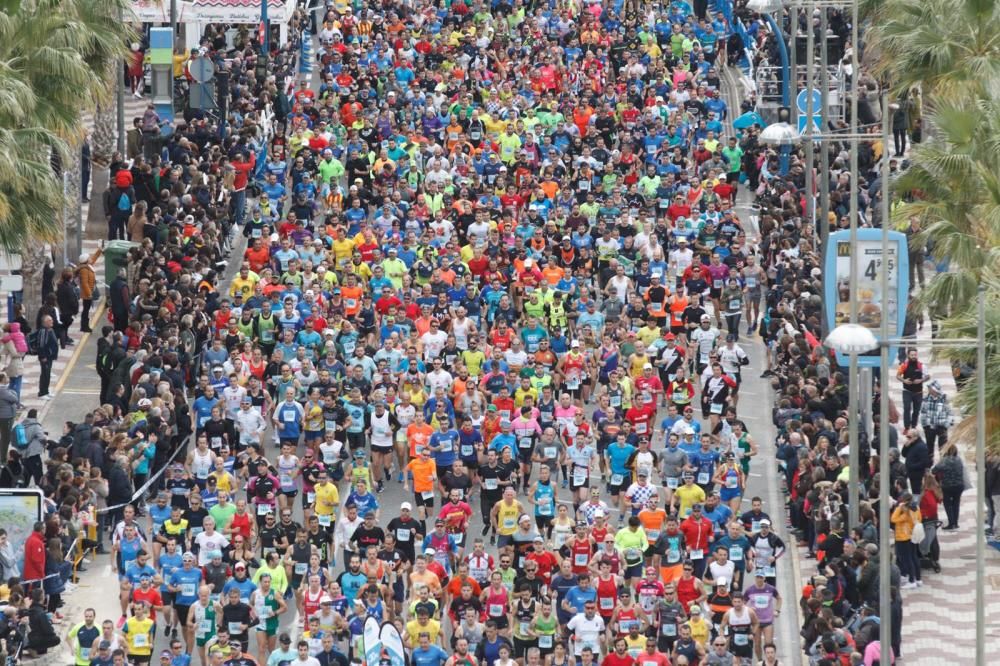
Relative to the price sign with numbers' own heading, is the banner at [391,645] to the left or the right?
on its right

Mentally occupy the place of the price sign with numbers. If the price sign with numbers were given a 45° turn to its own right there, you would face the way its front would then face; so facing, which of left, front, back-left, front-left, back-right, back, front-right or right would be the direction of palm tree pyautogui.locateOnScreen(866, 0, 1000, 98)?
back-right

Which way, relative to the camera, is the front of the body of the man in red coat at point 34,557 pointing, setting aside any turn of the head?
to the viewer's right

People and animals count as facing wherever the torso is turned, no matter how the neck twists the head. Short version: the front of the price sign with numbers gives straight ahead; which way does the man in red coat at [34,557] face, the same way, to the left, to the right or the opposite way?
to the left

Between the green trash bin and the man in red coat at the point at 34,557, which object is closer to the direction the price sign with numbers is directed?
the man in red coat

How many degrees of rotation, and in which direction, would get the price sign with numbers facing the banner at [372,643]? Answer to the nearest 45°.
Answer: approximately 45° to its right

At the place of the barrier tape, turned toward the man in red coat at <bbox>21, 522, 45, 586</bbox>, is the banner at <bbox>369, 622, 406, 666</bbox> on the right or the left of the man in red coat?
left

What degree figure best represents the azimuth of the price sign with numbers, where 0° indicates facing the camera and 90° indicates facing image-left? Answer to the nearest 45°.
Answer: approximately 0°

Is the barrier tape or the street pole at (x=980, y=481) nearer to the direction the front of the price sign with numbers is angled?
the street pole

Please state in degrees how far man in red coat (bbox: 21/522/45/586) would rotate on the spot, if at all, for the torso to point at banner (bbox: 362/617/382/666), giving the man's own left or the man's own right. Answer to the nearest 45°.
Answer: approximately 45° to the man's own right

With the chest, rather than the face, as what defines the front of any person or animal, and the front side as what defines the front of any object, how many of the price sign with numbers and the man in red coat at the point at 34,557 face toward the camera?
1
